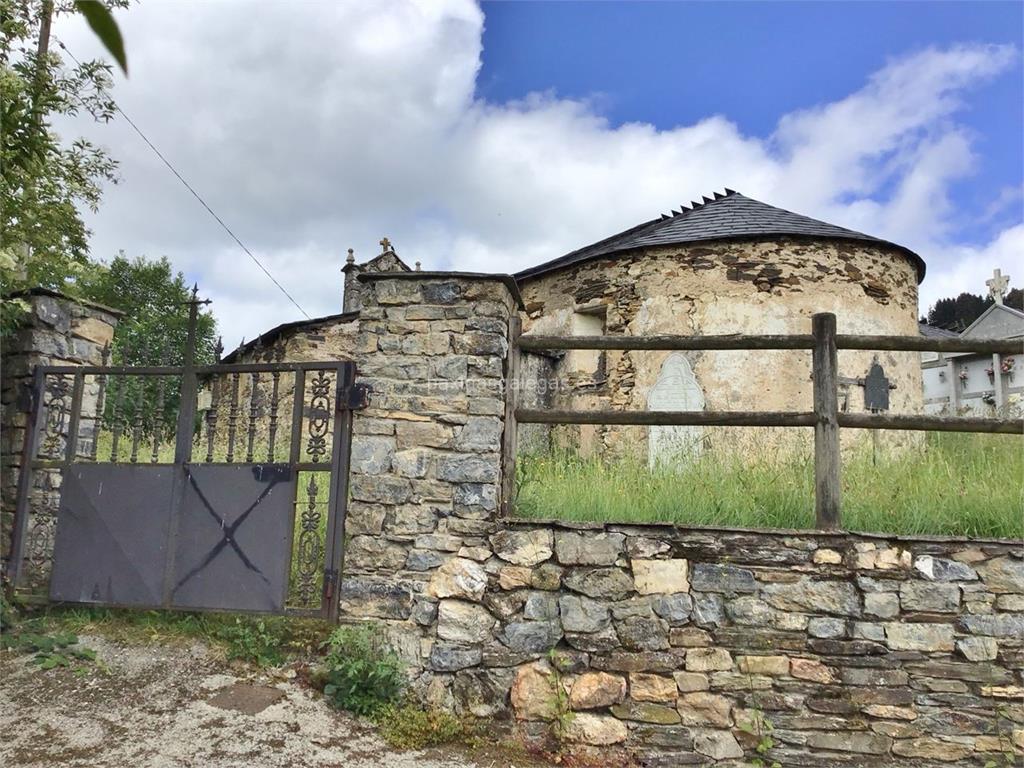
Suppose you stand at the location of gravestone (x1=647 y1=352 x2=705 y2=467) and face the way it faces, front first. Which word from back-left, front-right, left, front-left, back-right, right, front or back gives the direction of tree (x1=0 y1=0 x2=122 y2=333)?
front-right

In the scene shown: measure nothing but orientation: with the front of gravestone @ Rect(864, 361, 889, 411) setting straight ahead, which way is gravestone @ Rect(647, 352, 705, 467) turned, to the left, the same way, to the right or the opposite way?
the same way

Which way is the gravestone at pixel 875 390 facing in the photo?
toward the camera

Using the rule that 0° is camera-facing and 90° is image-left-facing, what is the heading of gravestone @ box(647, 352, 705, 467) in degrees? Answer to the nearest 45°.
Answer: approximately 0°

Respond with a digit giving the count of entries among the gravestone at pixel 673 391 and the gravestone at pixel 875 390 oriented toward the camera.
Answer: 2

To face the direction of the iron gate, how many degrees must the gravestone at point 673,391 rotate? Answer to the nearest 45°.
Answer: approximately 45° to its right

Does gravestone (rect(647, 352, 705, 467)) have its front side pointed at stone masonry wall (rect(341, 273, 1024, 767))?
yes

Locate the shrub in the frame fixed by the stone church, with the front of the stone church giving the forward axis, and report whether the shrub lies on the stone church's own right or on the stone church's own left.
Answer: on the stone church's own left

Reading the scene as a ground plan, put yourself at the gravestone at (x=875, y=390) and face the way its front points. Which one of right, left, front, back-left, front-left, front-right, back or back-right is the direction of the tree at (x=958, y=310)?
back

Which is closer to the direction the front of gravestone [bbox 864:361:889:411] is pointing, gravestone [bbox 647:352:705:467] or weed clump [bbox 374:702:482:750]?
the weed clump

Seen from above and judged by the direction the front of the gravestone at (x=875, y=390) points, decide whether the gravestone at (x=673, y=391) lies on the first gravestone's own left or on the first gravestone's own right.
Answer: on the first gravestone's own right

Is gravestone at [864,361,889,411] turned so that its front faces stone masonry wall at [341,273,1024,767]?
yes

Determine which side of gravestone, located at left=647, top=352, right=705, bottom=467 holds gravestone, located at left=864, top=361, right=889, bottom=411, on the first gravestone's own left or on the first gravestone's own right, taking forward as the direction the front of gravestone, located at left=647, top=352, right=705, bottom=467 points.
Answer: on the first gravestone's own left
